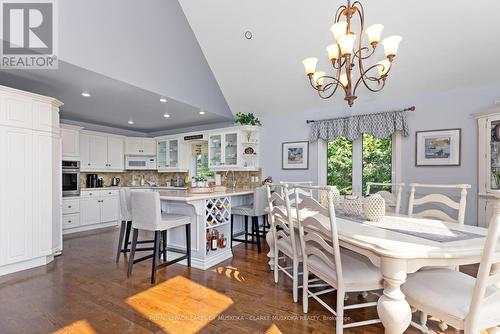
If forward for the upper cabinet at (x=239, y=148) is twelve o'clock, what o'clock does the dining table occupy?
The dining table is roughly at 10 o'clock from the upper cabinet.

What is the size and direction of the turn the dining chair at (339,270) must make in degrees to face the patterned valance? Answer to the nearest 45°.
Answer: approximately 45° to its left

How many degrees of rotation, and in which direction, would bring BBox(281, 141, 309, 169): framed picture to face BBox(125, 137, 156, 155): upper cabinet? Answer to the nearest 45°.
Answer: approximately 90° to its right

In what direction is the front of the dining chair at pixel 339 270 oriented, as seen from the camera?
facing away from the viewer and to the right of the viewer

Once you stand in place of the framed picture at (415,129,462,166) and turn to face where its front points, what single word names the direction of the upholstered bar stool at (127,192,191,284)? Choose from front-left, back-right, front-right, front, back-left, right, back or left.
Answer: front-right

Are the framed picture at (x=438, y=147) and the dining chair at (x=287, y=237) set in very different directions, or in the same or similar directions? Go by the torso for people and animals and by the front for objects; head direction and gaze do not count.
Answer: very different directions

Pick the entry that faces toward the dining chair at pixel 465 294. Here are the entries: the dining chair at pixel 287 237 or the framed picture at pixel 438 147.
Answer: the framed picture

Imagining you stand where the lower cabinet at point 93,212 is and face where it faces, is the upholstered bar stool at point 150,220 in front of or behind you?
in front

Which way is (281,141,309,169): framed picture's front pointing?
toward the camera

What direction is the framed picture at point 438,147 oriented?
toward the camera

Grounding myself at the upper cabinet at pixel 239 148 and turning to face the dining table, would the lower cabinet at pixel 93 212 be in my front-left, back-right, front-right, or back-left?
back-right

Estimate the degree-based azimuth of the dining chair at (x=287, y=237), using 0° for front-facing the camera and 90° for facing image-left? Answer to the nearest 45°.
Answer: approximately 225°

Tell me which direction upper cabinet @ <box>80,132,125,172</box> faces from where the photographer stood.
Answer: facing the viewer and to the right of the viewer

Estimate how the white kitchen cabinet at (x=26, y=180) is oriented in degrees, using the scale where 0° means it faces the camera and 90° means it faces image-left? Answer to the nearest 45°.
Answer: approximately 315°

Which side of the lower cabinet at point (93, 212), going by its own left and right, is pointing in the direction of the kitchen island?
front

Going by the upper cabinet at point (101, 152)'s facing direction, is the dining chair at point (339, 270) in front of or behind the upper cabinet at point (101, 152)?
in front

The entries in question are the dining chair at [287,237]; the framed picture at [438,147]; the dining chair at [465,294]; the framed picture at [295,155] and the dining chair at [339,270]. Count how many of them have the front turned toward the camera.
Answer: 2

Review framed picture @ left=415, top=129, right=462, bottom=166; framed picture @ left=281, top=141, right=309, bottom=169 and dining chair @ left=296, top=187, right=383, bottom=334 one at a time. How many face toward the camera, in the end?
2
